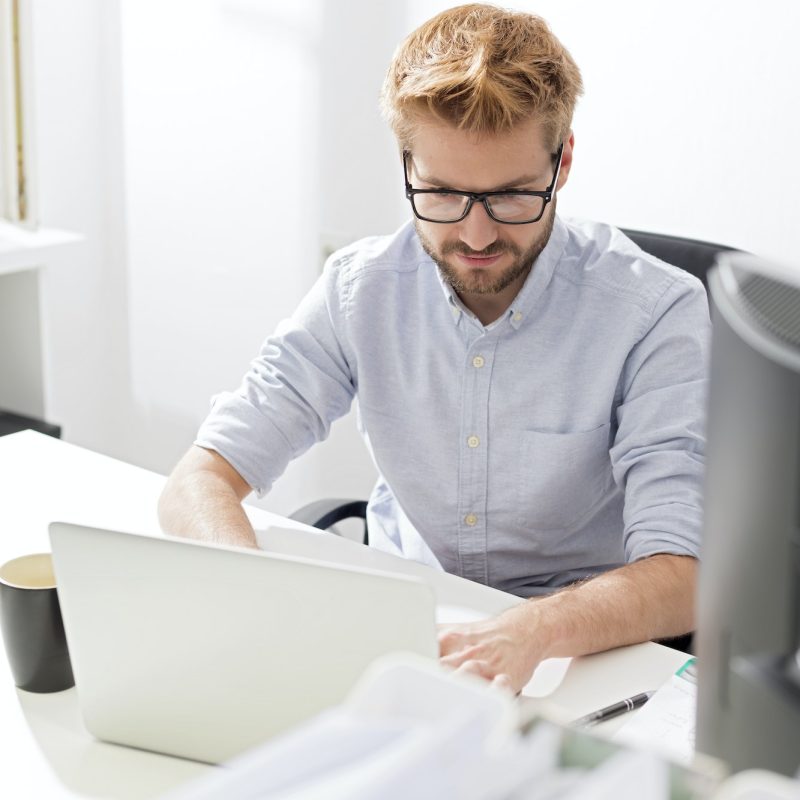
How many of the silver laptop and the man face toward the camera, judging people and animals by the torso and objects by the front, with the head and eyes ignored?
1

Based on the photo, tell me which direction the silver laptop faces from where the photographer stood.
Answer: facing away from the viewer and to the right of the viewer

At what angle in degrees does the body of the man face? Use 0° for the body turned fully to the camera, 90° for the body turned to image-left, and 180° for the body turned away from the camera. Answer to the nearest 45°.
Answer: approximately 0°

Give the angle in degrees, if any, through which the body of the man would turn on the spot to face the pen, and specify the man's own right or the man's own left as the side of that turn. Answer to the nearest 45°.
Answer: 0° — they already face it

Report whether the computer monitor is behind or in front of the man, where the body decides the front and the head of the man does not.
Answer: in front

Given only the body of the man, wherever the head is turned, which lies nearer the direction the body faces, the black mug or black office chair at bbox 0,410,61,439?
the black mug

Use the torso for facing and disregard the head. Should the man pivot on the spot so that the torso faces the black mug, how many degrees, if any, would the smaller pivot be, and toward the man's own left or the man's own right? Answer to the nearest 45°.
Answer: approximately 45° to the man's own right

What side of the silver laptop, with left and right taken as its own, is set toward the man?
front
